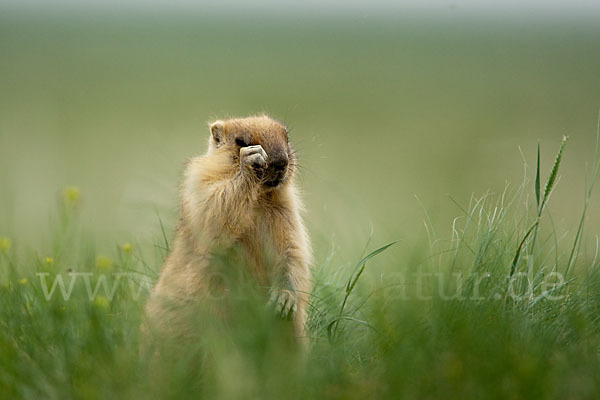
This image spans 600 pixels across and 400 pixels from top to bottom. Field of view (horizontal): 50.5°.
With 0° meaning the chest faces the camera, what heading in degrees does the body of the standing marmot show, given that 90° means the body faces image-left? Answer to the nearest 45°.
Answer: approximately 315°
